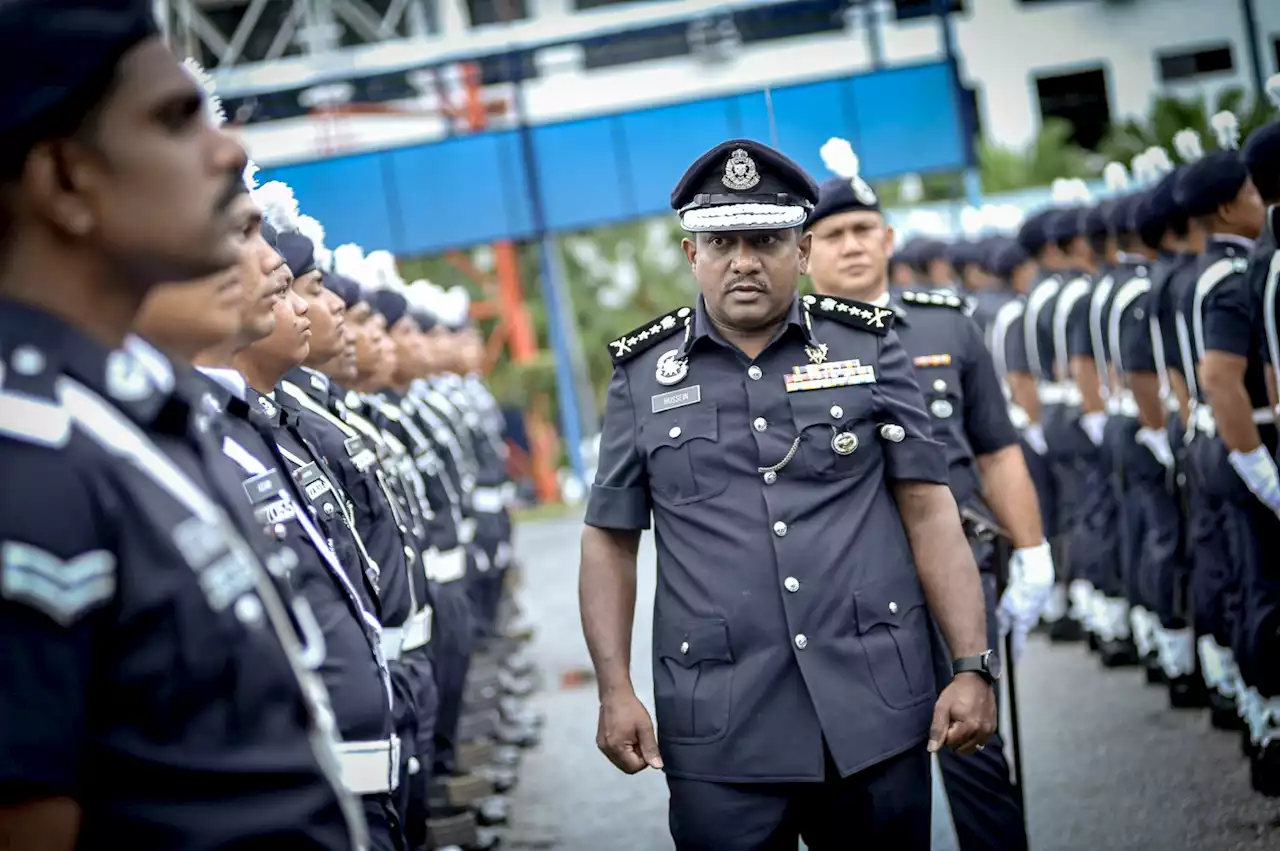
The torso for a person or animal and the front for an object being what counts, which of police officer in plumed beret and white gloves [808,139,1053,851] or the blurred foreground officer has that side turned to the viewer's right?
the blurred foreground officer

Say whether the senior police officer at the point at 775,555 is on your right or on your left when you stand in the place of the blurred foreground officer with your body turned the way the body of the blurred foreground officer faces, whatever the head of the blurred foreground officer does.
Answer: on your left

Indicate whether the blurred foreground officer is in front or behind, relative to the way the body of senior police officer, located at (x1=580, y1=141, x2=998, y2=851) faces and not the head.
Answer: in front

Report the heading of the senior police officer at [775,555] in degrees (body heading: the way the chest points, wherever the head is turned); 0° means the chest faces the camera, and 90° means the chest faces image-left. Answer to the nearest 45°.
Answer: approximately 0°

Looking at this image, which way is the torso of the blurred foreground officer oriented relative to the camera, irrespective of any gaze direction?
to the viewer's right

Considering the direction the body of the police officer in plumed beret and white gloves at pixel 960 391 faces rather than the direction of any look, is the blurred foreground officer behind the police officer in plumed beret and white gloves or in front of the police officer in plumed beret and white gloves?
in front

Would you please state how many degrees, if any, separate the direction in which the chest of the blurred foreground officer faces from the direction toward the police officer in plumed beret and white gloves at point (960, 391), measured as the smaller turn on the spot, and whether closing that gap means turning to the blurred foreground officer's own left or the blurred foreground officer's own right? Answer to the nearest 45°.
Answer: approximately 45° to the blurred foreground officer's own left

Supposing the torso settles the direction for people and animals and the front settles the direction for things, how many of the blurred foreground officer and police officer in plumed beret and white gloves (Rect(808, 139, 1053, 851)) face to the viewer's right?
1

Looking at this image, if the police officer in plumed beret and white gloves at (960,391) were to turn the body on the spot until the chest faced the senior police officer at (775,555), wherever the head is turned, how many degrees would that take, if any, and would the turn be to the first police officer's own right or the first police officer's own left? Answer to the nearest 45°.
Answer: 0° — they already face them

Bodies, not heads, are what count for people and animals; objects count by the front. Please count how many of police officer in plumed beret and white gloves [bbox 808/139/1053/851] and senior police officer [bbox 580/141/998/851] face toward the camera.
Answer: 2

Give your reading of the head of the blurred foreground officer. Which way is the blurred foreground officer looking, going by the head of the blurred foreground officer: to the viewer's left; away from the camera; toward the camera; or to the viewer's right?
to the viewer's right

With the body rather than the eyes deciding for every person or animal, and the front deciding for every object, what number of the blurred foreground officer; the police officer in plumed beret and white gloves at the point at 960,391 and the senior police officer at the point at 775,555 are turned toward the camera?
2
